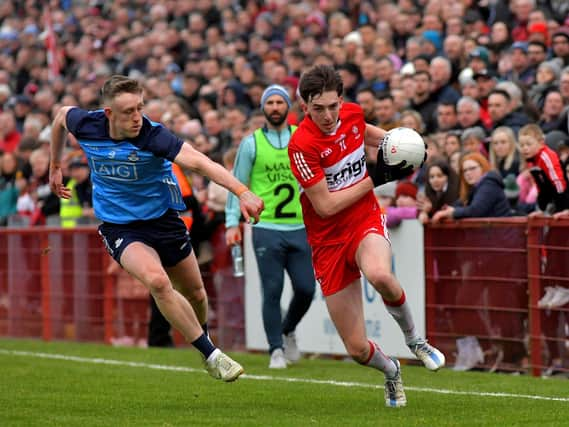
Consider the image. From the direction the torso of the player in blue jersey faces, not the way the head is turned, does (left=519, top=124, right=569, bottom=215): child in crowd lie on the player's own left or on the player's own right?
on the player's own left

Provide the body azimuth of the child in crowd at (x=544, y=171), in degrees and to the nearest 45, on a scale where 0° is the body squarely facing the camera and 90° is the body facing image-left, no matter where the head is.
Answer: approximately 45°

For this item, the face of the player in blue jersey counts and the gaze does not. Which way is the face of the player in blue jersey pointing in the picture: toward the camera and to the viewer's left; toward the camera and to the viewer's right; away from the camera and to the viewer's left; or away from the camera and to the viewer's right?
toward the camera and to the viewer's right

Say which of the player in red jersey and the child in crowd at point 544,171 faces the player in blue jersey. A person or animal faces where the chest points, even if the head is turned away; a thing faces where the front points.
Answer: the child in crowd

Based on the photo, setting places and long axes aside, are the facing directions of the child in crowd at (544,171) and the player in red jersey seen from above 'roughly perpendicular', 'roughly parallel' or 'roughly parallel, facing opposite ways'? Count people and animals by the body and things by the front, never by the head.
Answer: roughly perpendicular

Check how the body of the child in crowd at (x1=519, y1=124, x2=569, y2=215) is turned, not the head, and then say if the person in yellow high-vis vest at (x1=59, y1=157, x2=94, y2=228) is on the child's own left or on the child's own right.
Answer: on the child's own right

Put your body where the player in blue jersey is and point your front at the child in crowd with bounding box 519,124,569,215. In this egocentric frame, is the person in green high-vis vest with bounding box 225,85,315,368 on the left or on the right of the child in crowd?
left
